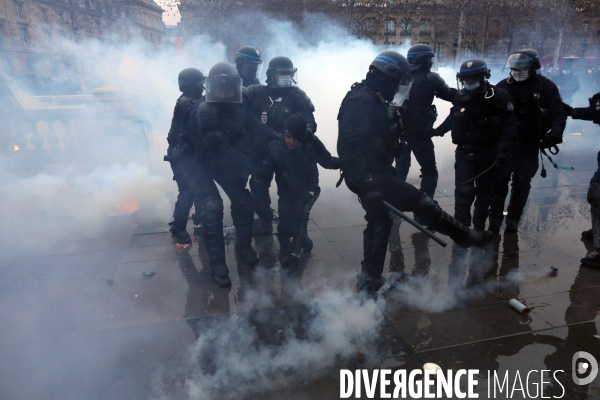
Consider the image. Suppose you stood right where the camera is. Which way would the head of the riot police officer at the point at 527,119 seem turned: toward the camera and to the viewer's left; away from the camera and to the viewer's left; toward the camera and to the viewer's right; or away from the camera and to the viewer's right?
toward the camera and to the viewer's left

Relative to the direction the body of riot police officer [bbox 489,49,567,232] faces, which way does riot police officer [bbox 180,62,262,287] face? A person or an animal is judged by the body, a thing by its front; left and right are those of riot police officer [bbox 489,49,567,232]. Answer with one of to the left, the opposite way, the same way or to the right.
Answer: the same way

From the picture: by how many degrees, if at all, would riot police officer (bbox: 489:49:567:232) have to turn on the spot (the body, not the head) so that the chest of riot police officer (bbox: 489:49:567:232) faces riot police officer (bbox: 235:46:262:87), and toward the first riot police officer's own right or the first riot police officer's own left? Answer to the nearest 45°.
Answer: approximately 45° to the first riot police officer's own right

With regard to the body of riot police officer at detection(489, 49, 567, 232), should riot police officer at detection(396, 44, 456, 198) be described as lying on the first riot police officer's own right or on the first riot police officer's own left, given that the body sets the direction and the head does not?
on the first riot police officer's own right

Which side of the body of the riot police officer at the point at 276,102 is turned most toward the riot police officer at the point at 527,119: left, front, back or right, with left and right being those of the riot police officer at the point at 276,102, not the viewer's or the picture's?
left
